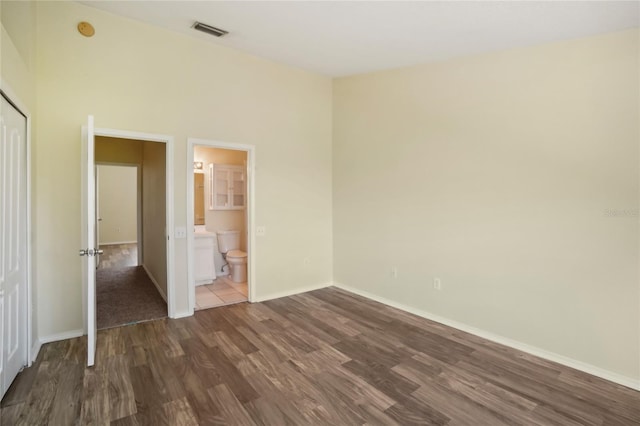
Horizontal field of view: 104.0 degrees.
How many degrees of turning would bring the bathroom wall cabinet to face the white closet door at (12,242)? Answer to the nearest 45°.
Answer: approximately 90° to its right

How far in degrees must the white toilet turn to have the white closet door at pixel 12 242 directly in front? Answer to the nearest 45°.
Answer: approximately 90° to its right
